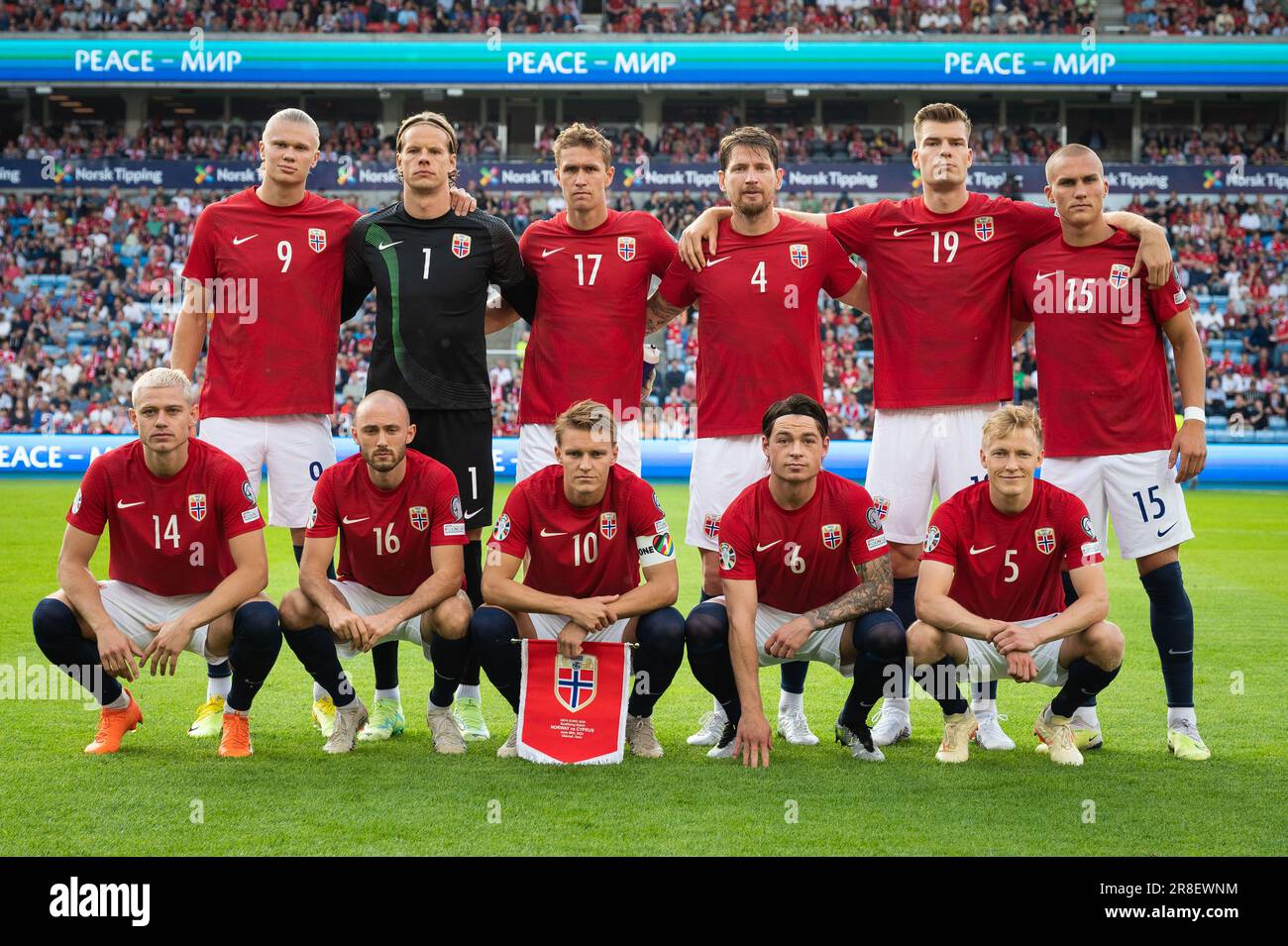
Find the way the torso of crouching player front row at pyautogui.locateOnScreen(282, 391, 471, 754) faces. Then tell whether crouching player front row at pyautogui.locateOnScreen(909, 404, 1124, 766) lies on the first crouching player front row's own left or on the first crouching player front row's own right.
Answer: on the first crouching player front row's own left

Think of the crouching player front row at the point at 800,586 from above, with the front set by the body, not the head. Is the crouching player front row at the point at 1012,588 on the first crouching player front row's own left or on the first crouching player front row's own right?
on the first crouching player front row's own left

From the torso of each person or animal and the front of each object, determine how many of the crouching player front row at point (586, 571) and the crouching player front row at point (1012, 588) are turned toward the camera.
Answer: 2

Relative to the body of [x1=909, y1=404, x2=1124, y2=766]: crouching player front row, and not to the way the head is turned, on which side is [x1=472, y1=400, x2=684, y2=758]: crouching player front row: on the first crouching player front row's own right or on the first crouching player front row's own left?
on the first crouching player front row's own right

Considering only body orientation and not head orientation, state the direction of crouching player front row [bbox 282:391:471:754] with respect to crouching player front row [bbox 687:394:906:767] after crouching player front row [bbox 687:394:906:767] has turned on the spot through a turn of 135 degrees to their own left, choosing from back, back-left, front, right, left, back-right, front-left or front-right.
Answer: back-left

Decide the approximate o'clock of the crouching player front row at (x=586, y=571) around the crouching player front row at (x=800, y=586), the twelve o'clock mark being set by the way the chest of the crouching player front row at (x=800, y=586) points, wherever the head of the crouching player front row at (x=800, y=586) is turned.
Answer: the crouching player front row at (x=586, y=571) is roughly at 3 o'clock from the crouching player front row at (x=800, y=586).

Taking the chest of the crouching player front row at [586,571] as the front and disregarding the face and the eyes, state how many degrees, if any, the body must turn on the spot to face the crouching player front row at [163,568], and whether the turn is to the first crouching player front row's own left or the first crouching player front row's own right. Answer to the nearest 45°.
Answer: approximately 90° to the first crouching player front row's own right

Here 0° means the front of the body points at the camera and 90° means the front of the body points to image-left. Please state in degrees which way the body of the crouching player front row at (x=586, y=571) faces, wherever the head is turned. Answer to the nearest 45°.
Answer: approximately 0°

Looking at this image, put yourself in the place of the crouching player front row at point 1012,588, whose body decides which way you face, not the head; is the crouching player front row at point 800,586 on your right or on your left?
on your right

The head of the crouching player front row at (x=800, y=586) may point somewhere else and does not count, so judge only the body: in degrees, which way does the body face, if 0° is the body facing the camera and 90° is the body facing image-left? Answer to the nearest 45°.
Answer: approximately 0°

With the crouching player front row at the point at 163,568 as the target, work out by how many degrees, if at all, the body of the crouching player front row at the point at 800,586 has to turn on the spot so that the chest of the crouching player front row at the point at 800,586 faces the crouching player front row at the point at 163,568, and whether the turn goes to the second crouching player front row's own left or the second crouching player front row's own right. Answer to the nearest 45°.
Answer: approximately 90° to the second crouching player front row's own right
